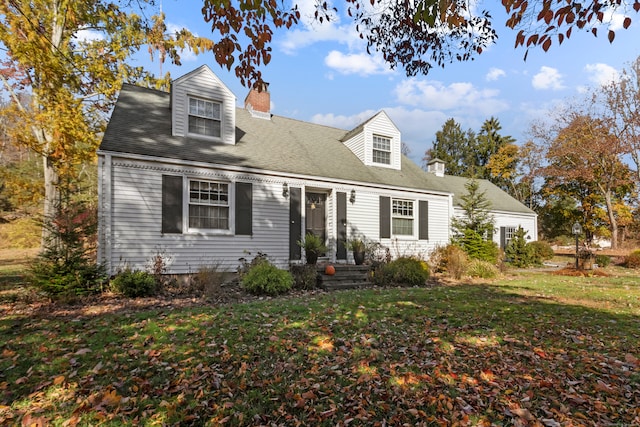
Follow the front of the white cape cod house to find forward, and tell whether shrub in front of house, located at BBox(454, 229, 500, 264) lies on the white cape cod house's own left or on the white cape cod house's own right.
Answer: on the white cape cod house's own left

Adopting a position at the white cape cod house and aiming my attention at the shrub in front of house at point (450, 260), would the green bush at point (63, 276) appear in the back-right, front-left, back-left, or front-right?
back-right

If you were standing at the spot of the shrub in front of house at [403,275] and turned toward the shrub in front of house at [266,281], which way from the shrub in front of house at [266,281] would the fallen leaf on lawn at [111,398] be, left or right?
left

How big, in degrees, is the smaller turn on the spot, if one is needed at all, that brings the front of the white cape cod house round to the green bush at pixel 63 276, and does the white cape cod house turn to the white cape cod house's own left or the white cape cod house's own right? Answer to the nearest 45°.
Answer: approximately 90° to the white cape cod house's own right

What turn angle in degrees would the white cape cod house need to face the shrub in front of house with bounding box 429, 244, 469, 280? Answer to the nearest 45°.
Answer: approximately 45° to its left

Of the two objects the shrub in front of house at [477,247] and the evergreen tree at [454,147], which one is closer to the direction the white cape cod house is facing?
the shrub in front of house

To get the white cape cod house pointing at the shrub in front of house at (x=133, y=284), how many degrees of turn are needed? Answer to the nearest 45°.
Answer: approximately 90° to its right

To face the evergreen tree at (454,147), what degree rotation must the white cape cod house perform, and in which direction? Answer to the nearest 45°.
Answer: approximately 90° to its left

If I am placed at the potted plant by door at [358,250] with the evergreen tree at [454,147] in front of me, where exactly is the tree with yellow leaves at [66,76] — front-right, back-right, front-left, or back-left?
back-left
